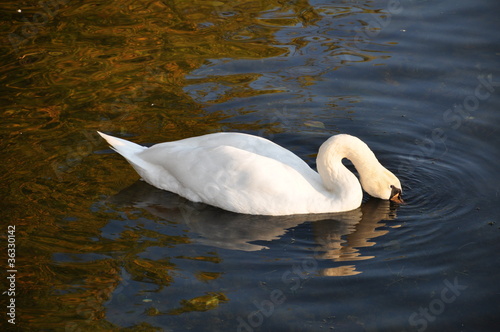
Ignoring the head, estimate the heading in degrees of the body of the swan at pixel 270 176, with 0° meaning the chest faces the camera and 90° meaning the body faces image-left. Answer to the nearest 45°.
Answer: approximately 270°
